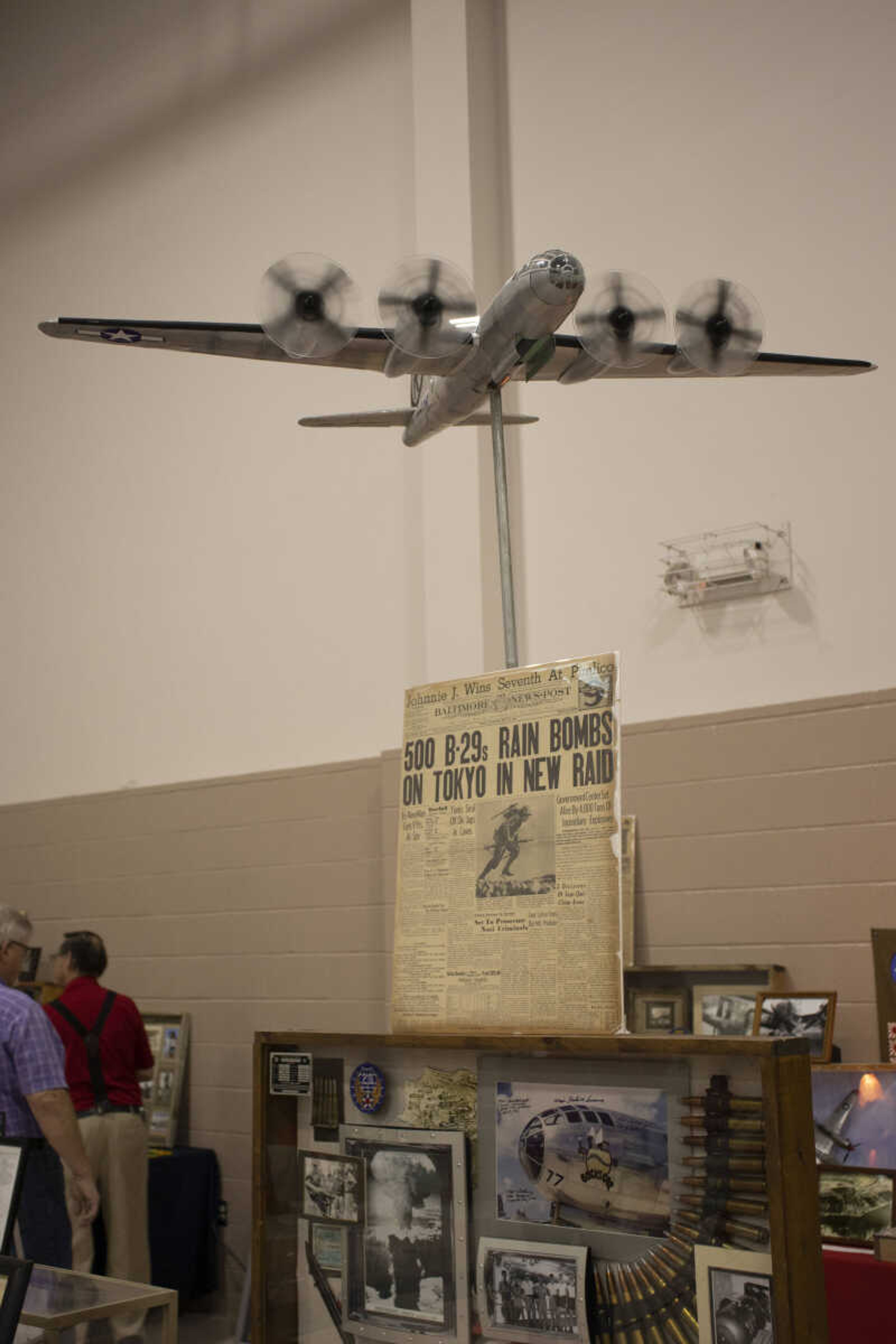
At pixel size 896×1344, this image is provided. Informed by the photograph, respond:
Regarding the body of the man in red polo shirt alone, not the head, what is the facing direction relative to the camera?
away from the camera

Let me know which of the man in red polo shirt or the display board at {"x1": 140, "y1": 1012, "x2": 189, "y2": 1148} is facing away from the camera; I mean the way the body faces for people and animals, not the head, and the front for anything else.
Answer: the man in red polo shirt

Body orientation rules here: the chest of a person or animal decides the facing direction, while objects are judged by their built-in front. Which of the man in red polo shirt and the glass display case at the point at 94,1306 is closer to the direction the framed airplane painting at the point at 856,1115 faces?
the glass display case

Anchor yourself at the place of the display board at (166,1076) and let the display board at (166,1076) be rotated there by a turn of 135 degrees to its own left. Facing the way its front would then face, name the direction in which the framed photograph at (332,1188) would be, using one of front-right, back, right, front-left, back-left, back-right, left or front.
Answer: right

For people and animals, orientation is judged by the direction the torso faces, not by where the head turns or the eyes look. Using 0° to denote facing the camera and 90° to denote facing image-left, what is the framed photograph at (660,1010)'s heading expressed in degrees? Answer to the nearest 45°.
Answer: approximately 0°

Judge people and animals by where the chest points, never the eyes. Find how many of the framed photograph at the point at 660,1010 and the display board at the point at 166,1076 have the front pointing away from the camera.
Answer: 0

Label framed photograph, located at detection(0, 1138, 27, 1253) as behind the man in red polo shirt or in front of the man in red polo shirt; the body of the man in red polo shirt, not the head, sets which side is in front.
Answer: behind

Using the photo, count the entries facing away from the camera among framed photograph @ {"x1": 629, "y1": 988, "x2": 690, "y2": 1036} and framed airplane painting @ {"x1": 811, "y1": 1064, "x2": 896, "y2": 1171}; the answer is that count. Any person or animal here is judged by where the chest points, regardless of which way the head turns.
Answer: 0

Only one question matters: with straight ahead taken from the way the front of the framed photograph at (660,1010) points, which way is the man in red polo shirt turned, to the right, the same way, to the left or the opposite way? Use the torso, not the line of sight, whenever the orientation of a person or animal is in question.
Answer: the opposite way

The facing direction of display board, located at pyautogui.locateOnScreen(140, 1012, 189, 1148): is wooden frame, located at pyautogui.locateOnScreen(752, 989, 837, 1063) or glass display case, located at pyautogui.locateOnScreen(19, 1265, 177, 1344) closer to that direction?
the glass display case

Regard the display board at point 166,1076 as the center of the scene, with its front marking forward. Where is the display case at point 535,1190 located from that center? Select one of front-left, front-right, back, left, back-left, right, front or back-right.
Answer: front-left

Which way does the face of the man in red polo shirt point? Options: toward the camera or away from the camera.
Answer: away from the camera
